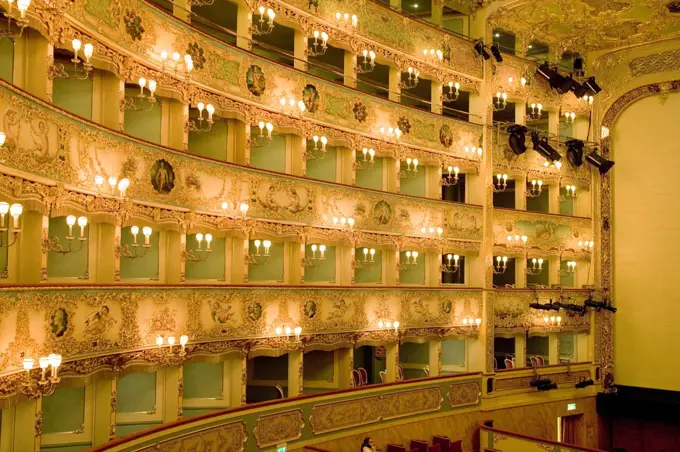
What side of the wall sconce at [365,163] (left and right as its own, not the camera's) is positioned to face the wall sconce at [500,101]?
left

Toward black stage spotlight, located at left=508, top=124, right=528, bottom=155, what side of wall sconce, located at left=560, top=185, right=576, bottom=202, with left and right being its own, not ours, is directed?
right

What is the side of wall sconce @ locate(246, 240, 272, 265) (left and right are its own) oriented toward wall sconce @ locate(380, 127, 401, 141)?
left

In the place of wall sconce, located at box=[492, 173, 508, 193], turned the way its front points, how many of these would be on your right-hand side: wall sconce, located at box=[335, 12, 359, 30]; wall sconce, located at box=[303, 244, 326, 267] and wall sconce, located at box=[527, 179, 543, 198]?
2

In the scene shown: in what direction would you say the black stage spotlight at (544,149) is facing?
to the viewer's right

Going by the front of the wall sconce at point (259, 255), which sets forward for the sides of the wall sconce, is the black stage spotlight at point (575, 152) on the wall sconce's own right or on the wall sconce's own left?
on the wall sconce's own left

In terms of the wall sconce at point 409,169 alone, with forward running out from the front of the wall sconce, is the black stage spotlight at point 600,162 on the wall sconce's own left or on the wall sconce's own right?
on the wall sconce's own left

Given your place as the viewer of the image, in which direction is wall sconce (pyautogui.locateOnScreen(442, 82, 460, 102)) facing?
facing the viewer and to the right of the viewer

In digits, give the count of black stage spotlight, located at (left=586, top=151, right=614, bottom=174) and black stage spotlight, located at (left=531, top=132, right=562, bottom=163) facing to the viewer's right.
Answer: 2

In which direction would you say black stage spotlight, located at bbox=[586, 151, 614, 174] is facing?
to the viewer's right

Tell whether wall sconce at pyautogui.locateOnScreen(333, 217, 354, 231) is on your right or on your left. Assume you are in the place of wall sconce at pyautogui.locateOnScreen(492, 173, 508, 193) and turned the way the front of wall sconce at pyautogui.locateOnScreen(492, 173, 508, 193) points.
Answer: on your right
